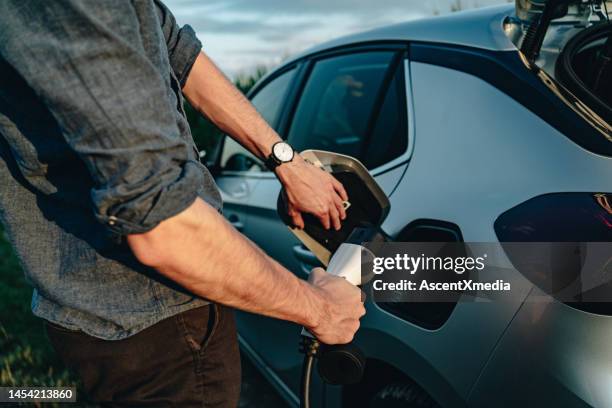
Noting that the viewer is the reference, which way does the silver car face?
facing away from the viewer and to the left of the viewer

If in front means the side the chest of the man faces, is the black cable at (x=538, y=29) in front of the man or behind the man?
in front

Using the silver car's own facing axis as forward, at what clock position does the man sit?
The man is roughly at 9 o'clock from the silver car.

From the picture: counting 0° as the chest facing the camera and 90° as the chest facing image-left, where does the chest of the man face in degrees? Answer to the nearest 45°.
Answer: approximately 270°

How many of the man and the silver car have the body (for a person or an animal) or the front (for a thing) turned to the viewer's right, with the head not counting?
1
